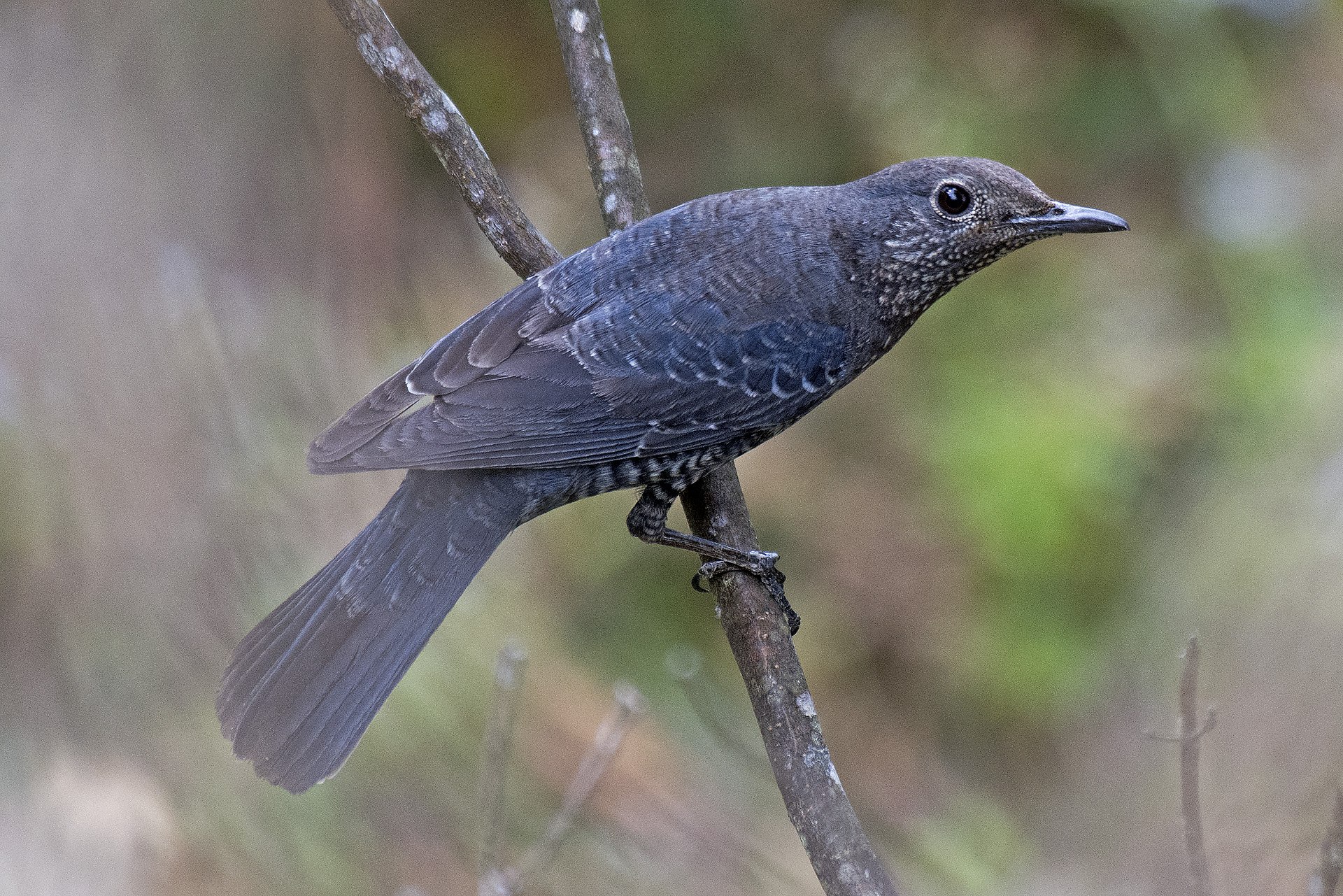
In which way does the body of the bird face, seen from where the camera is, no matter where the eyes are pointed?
to the viewer's right

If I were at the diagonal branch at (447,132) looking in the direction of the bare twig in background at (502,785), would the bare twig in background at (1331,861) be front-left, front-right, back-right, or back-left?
front-right
